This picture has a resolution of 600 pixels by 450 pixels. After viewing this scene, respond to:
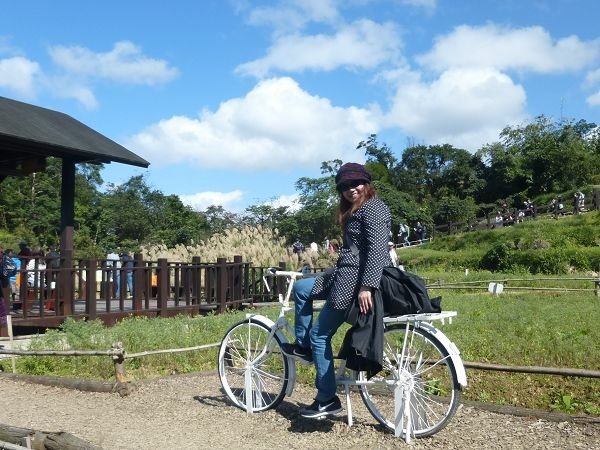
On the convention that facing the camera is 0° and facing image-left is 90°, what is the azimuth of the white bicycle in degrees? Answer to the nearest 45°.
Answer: approximately 135°

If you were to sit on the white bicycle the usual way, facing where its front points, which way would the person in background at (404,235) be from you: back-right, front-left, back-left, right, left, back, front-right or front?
front-right

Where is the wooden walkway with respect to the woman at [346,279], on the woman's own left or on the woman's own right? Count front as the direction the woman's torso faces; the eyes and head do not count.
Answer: on the woman's own right

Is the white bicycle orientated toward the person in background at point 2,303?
yes

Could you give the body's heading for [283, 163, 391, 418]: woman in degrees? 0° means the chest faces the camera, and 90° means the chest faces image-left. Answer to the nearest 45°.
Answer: approximately 90°

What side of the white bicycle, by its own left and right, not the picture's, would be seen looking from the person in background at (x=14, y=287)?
front

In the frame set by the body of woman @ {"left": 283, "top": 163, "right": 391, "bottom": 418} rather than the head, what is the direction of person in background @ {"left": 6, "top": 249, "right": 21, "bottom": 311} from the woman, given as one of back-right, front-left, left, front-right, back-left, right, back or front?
front-right

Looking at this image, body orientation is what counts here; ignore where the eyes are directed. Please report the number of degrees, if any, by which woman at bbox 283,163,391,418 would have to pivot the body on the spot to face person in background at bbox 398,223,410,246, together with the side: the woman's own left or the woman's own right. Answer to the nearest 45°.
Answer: approximately 90° to the woman's own right

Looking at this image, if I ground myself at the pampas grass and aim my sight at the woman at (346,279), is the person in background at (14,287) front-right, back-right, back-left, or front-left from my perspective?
front-right
